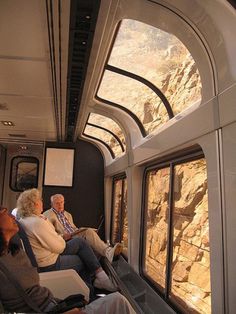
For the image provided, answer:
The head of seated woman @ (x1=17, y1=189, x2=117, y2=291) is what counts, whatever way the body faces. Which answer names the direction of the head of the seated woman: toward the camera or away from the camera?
away from the camera

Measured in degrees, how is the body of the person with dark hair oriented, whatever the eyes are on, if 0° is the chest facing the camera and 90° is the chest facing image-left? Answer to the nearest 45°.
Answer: approximately 270°

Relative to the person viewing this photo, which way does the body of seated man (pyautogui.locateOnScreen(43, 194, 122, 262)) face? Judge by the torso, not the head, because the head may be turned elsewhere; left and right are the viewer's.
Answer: facing the viewer and to the right of the viewer

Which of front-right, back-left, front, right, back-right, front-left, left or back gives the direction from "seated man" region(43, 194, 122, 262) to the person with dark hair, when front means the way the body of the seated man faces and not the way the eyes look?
front-right

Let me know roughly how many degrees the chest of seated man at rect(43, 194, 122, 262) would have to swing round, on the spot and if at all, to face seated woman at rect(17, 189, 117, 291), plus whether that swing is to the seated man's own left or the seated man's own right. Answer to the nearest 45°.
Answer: approximately 45° to the seated man's own right

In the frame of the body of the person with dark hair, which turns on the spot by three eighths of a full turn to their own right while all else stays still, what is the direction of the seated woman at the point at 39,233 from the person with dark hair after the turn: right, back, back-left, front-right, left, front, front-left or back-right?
back-right

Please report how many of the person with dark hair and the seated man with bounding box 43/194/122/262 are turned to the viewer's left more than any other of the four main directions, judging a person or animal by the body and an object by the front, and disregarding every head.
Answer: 0
